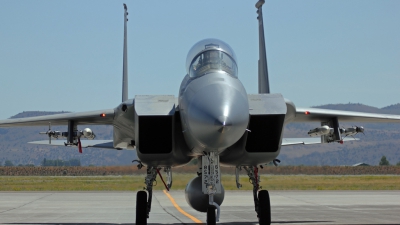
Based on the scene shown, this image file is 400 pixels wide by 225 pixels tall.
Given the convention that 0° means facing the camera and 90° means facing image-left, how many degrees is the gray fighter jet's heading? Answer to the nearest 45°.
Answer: approximately 0°
